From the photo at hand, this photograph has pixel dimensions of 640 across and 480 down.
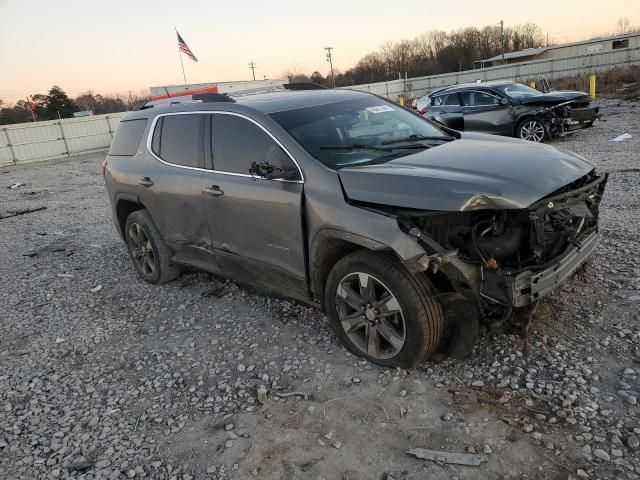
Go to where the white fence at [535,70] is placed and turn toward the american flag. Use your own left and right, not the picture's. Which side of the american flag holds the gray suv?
left

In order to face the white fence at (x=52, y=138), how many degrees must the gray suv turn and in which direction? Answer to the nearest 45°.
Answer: approximately 180°

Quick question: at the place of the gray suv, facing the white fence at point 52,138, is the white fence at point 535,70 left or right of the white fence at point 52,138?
right

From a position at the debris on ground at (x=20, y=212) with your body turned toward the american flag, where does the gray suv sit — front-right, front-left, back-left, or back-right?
back-right

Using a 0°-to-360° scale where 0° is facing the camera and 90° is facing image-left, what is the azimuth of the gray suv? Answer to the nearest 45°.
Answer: approximately 315°

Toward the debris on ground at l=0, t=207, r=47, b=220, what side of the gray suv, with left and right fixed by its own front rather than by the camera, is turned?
back

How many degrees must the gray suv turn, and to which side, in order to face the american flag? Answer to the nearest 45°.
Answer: approximately 135° to its left
